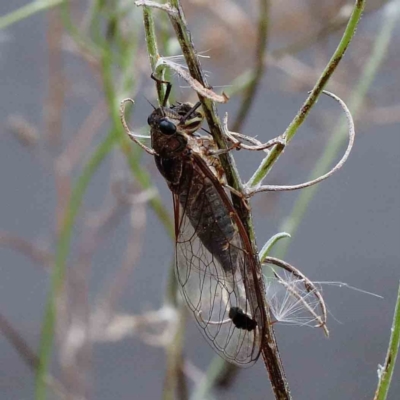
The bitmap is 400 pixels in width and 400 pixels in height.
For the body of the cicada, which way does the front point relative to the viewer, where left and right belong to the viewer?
facing to the left of the viewer
